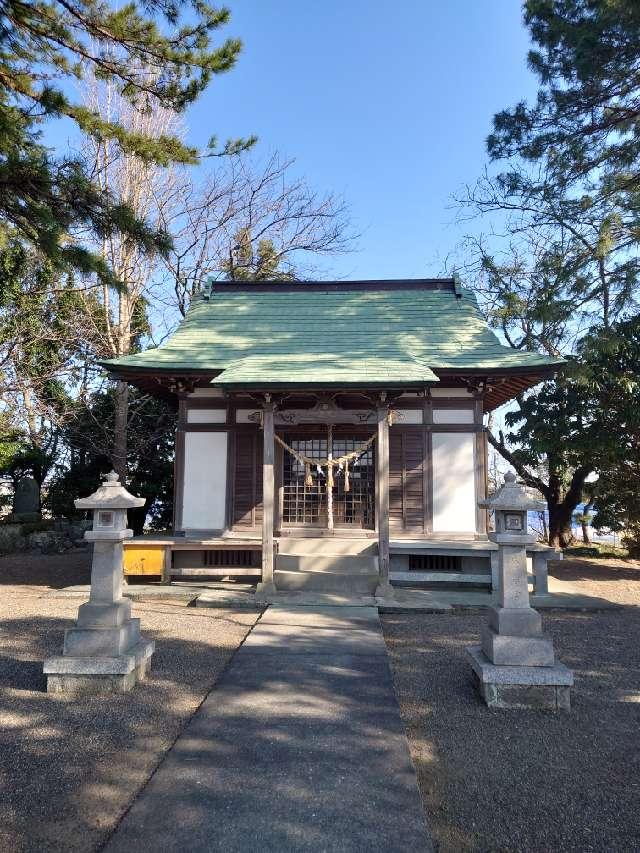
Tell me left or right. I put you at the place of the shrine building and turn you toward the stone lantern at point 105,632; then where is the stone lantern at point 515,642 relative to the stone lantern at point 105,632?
left

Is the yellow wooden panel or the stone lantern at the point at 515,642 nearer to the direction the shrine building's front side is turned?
the stone lantern

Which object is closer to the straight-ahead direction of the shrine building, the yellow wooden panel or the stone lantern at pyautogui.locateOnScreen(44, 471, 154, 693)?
the stone lantern

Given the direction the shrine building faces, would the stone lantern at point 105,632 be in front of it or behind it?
in front

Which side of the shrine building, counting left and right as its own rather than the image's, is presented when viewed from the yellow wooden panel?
right

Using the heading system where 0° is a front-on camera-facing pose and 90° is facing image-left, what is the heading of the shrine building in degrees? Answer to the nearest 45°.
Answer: approximately 0°

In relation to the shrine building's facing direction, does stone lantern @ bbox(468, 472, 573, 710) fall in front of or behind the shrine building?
in front
